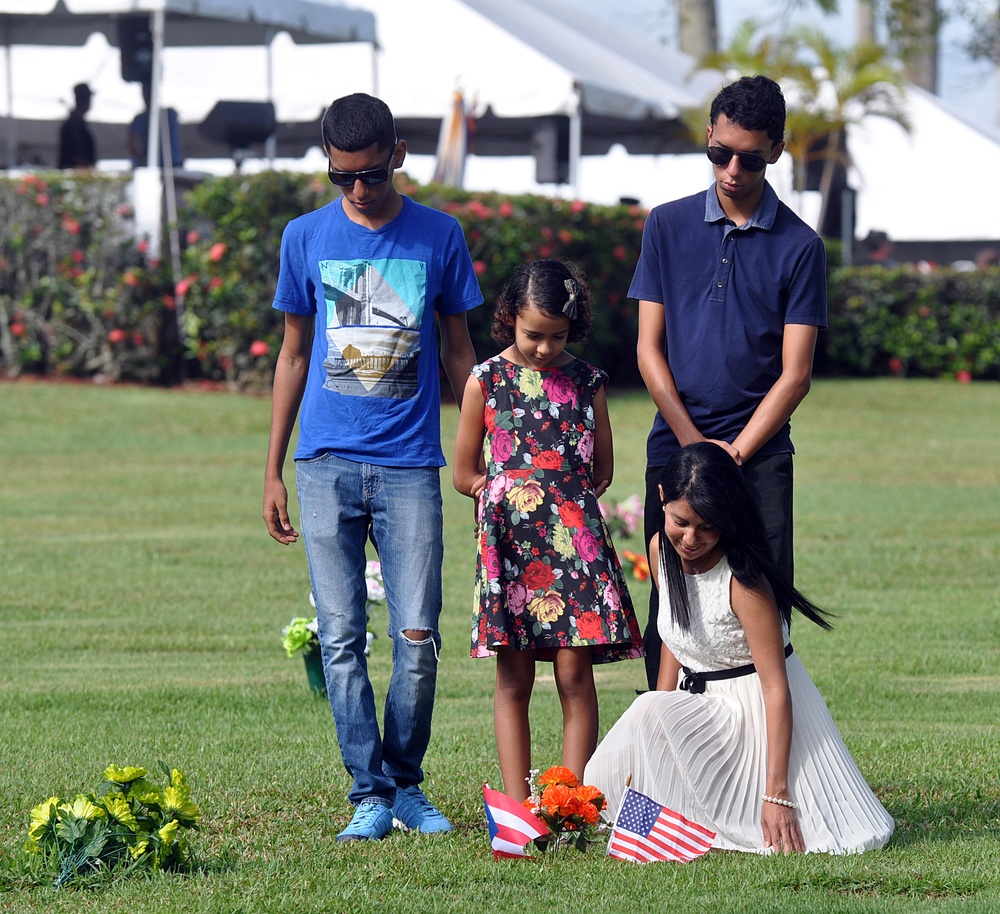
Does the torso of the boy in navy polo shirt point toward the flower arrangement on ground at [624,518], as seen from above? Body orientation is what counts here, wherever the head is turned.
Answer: no

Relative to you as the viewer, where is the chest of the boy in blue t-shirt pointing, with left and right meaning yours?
facing the viewer

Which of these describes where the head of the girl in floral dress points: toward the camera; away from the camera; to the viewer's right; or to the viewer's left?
toward the camera

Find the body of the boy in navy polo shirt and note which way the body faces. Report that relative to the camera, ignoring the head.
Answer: toward the camera

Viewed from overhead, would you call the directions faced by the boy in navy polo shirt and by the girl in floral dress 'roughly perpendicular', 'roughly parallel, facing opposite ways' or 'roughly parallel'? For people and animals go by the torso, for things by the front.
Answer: roughly parallel

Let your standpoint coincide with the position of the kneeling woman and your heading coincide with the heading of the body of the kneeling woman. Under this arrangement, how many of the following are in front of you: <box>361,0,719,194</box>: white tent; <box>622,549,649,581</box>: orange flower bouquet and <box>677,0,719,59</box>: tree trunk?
0

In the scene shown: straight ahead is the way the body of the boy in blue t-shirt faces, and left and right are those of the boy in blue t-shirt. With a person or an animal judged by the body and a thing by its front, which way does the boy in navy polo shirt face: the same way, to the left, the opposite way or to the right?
the same way

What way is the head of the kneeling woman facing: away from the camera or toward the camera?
toward the camera

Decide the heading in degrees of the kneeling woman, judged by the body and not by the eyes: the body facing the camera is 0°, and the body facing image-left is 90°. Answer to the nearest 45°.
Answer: approximately 45°

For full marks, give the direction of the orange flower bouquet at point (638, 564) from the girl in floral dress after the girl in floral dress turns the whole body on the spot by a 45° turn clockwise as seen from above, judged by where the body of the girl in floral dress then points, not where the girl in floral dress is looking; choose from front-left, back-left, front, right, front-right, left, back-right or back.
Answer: back-right
